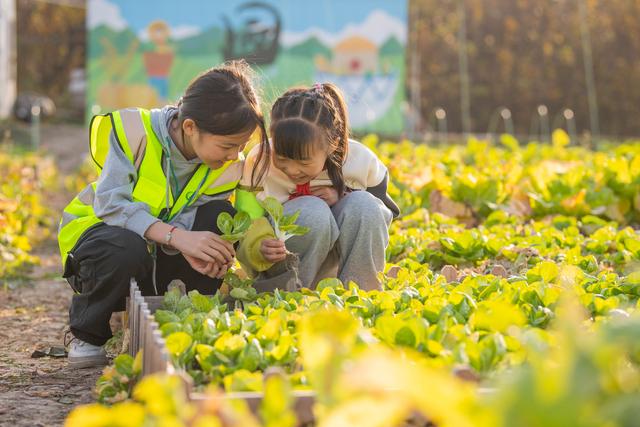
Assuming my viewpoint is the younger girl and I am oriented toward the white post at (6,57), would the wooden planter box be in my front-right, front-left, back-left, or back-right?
back-left

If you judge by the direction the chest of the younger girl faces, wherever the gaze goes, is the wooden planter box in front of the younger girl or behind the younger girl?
in front

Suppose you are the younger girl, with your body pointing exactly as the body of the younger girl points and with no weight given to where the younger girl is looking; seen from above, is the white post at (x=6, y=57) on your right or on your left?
on your right

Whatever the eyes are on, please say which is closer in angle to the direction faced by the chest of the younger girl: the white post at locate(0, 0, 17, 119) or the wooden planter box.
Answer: the wooden planter box

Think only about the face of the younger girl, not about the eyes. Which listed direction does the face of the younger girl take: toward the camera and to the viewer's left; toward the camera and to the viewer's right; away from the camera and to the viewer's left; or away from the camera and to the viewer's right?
toward the camera and to the viewer's left

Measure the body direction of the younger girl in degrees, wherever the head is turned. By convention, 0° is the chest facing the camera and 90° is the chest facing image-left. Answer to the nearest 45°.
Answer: approximately 45°
